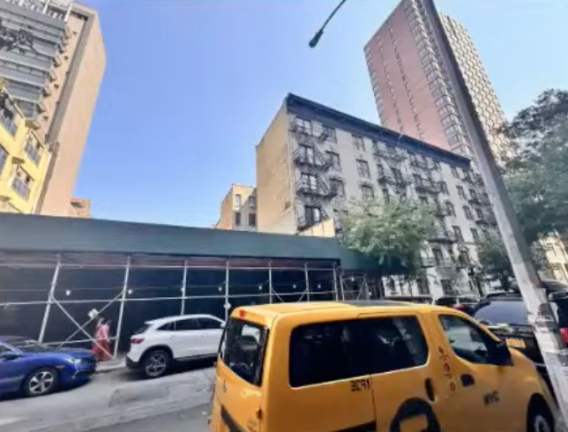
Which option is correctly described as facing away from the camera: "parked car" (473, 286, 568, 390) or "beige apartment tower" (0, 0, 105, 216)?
the parked car

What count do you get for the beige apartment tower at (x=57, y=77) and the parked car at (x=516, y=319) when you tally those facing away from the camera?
1

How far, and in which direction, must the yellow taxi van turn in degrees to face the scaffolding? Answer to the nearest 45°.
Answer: approximately 90° to its left

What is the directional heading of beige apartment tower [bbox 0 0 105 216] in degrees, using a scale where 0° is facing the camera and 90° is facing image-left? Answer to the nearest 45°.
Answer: approximately 45°

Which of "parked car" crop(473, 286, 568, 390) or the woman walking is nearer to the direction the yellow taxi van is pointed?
the parked car

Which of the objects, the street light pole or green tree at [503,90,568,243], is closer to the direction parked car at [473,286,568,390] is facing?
the green tree

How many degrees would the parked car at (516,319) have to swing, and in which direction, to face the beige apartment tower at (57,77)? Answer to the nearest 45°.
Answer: approximately 90° to its left

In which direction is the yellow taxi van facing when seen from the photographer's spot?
facing away from the viewer and to the right of the viewer

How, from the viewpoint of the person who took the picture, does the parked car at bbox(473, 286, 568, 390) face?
facing away from the viewer

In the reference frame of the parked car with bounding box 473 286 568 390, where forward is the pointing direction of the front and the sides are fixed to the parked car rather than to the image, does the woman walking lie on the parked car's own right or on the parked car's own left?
on the parked car's own left

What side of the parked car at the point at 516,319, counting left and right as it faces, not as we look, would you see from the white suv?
left

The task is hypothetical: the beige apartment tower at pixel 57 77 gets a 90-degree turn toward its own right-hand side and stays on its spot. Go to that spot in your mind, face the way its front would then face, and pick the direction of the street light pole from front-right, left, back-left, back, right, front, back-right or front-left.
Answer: back-left

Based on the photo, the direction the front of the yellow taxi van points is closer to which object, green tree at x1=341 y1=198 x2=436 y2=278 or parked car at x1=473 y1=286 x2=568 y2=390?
the parked car
